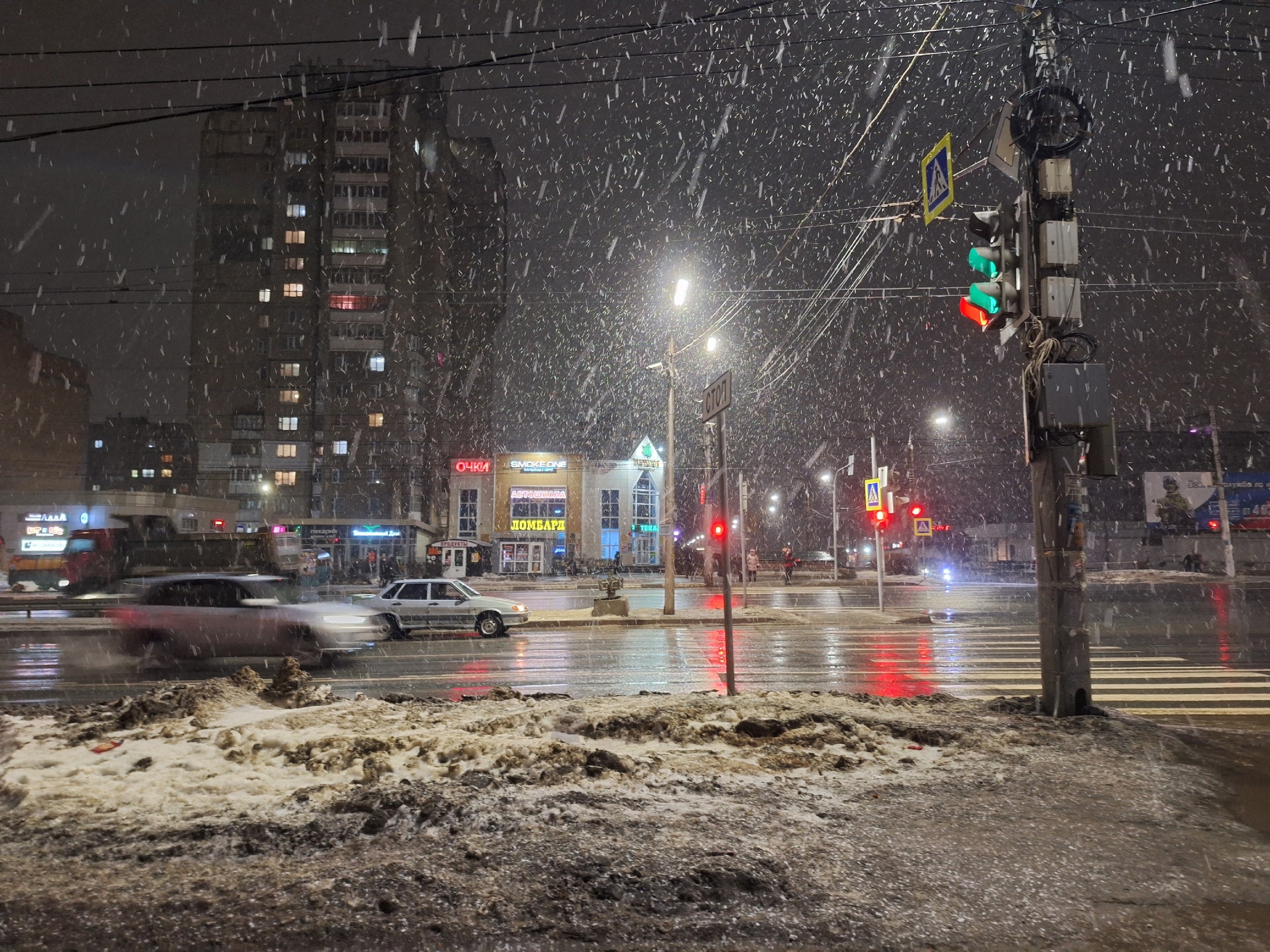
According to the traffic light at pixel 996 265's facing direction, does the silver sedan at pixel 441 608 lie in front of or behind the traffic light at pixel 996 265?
in front

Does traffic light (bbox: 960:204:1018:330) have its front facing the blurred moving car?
yes

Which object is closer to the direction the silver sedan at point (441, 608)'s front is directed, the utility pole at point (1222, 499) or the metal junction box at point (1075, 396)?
the utility pole

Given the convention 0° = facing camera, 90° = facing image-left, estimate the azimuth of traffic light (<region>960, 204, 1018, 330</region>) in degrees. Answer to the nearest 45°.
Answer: approximately 90°

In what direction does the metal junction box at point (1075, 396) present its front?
toward the camera

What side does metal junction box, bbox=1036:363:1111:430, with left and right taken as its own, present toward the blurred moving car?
right

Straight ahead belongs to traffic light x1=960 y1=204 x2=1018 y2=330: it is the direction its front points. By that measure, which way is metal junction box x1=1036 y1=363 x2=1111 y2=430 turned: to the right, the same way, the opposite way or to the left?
to the left

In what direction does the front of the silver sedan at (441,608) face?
to the viewer's right

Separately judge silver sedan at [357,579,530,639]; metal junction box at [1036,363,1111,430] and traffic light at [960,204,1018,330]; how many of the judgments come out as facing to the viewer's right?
1

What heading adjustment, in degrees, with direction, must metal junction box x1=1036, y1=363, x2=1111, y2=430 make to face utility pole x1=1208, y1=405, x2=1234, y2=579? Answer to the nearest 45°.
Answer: approximately 180°

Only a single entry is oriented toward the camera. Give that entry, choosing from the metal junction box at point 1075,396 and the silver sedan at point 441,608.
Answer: the metal junction box
